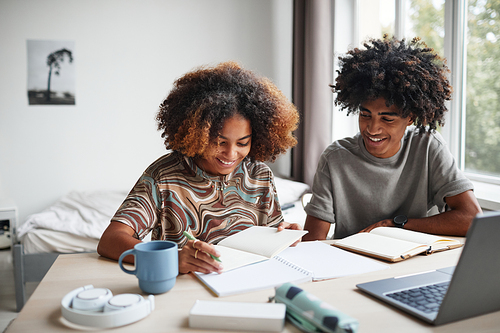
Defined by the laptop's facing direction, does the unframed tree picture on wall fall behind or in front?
in front

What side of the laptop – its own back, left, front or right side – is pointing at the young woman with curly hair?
front

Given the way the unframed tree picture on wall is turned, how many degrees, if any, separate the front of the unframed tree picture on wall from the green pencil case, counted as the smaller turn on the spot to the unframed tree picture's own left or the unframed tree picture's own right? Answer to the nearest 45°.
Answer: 0° — it already faces it

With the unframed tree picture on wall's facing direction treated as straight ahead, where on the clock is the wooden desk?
The wooden desk is roughly at 12 o'clock from the unframed tree picture on wall.

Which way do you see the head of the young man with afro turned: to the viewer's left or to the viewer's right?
to the viewer's left

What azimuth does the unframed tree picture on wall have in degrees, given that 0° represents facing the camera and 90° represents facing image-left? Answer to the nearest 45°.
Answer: approximately 0°
